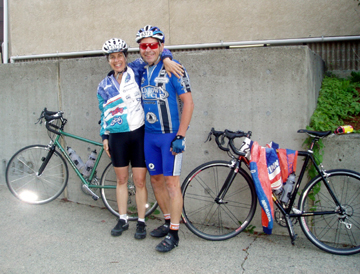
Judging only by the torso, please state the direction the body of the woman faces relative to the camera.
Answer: toward the camera

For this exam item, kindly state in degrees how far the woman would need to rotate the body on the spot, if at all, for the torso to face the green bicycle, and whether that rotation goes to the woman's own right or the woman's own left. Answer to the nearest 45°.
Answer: approximately 135° to the woman's own right

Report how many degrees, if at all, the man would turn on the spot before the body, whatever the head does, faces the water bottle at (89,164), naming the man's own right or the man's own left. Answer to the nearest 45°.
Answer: approximately 90° to the man's own right

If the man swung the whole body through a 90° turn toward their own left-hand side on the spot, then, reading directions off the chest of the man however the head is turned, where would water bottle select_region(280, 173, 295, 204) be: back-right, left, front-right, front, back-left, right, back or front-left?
front-left

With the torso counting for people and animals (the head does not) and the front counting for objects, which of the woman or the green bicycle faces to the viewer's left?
the green bicycle

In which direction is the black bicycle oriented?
to the viewer's left

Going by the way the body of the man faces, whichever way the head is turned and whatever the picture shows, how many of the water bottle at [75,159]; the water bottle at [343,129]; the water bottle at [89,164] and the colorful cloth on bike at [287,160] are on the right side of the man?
2

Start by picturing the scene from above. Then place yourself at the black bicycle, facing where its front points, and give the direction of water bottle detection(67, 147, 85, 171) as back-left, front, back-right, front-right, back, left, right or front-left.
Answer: front

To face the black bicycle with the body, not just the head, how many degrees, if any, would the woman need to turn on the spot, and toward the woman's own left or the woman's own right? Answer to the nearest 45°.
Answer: approximately 90° to the woman's own left

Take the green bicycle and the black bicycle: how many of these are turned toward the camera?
0

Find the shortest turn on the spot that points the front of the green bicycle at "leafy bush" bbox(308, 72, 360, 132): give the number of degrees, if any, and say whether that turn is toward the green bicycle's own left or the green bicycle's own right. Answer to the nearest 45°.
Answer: approximately 135° to the green bicycle's own left

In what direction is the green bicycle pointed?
to the viewer's left

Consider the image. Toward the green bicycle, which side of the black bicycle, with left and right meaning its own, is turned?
front

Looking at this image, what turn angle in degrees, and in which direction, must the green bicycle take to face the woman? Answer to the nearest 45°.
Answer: approximately 135° to its left
